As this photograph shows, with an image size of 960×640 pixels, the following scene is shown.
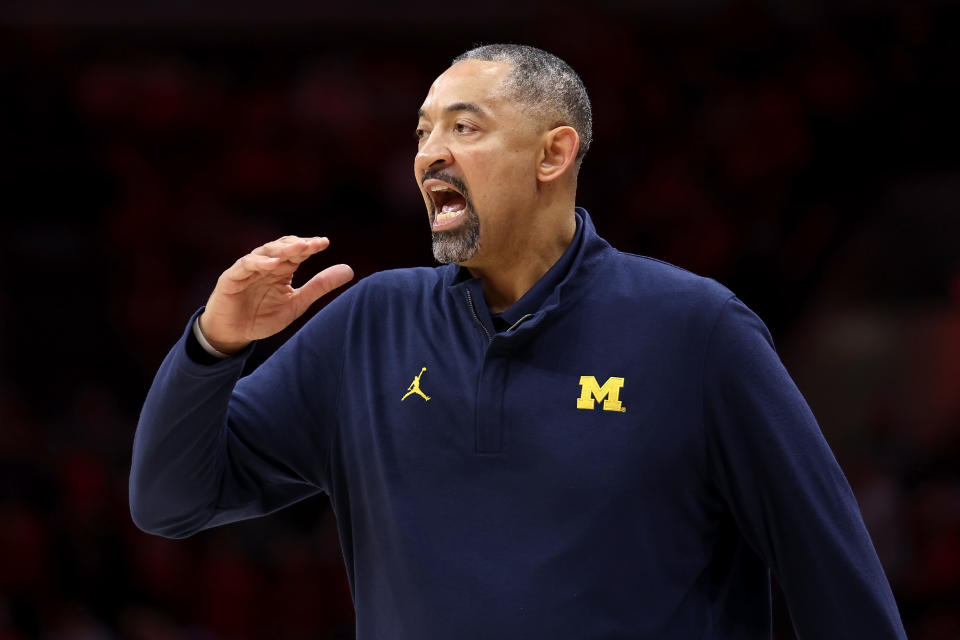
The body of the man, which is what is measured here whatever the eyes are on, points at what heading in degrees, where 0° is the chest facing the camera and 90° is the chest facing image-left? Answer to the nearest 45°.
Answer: approximately 45°

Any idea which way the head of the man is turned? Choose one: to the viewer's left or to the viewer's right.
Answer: to the viewer's left
